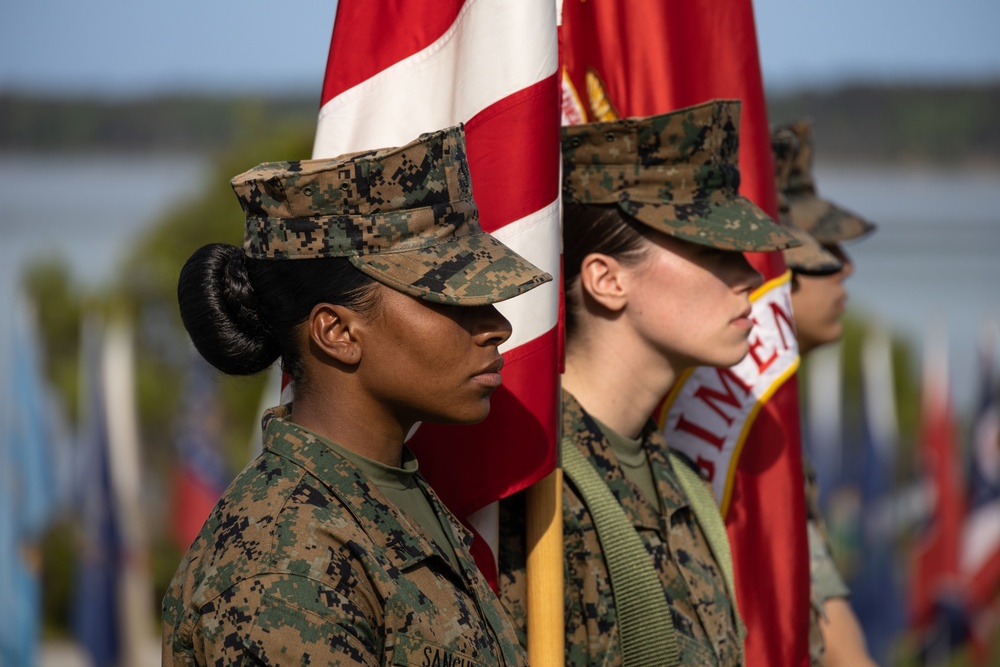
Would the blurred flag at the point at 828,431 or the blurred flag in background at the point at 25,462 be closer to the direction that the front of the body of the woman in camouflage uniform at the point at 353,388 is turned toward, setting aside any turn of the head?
the blurred flag at the point at 828,431

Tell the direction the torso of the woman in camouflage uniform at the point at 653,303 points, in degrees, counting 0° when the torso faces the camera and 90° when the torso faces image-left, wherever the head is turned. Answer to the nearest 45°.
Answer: approximately 270°

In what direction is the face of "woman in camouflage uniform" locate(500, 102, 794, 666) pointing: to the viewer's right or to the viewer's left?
to the viewer's right

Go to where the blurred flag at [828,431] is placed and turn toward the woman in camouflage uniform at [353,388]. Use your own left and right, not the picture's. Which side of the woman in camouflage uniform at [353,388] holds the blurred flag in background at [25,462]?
right

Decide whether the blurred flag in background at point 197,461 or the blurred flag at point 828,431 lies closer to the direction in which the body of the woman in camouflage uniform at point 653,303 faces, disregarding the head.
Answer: the blurred flag at point 828,431

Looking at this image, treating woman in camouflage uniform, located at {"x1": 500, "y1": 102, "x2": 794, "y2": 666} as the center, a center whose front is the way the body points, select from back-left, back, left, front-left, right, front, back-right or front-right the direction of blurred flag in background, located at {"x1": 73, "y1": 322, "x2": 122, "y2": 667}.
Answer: back-left

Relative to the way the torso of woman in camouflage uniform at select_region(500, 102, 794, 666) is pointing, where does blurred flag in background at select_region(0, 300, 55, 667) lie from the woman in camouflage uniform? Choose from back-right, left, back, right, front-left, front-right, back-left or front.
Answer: back-left

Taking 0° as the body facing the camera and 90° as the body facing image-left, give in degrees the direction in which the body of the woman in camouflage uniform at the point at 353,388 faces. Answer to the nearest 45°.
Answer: approximately 270°

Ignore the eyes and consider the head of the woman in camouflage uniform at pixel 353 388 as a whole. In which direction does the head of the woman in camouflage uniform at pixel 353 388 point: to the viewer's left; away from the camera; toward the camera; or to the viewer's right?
to the viewer's right

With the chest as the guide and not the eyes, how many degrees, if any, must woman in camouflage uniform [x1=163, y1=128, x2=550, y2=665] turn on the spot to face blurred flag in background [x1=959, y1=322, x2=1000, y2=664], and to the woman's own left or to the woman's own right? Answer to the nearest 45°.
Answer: approximately 45° to the woman's own left

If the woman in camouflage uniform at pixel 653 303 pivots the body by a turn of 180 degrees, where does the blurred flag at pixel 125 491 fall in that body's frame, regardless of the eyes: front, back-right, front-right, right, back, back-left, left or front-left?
front-right

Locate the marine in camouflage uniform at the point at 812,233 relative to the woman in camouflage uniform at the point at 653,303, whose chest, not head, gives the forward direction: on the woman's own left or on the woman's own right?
on the woman's own left

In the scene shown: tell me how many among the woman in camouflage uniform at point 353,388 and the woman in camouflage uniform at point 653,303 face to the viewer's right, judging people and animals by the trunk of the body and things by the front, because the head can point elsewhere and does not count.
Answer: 2
